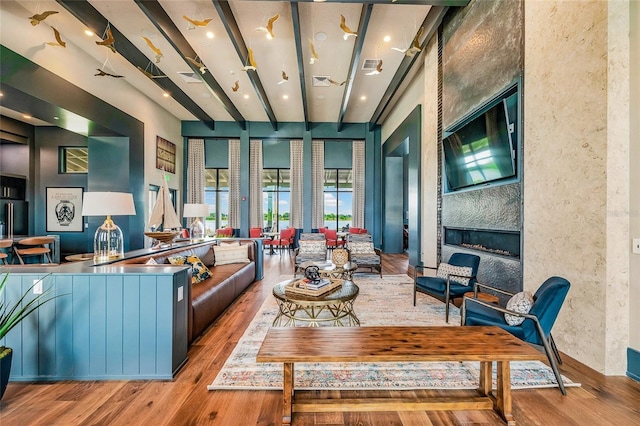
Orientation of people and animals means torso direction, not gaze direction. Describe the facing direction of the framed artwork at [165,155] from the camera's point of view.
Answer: facing the viewer and to the right of the viewer

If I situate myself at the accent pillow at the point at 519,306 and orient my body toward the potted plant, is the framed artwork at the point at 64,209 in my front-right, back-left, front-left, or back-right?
front-right

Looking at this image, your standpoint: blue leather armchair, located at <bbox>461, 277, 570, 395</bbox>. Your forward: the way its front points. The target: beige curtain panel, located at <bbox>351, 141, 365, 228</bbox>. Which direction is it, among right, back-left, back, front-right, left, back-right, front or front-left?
front-right

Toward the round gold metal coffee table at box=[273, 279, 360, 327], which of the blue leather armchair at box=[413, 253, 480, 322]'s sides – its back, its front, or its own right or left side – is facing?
front

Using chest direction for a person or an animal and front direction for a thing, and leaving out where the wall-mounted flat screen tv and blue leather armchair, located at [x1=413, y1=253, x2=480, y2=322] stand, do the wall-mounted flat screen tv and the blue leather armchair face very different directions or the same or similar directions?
same or similar directions

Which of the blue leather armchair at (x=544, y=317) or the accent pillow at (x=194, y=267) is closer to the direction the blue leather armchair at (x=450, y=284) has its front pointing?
the accent pillow

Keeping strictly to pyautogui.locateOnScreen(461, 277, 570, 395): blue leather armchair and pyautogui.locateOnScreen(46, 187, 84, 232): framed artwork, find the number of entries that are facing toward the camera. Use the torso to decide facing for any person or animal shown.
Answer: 1

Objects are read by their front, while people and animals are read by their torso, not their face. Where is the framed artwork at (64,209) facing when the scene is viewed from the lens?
facing the viewer

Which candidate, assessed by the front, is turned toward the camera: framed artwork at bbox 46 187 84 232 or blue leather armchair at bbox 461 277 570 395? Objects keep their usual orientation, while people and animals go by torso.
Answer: the framed artwork

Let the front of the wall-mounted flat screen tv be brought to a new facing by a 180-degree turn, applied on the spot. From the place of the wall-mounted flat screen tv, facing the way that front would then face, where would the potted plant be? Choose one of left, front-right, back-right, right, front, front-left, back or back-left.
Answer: back

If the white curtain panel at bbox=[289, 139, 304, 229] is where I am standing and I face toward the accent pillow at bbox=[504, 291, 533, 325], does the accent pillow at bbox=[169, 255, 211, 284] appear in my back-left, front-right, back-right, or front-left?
front-right

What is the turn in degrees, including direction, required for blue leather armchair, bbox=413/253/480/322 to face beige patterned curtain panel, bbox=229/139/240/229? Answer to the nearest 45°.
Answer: approximately 90° to its right

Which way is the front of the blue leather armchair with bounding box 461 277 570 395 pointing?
to the viewer's left

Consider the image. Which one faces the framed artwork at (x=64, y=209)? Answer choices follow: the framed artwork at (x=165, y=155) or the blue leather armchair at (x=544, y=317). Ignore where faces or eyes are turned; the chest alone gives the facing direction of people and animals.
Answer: the blue leather armchair

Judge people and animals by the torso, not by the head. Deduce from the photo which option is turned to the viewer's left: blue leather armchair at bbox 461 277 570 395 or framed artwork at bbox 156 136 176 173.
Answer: the blue leather armchair

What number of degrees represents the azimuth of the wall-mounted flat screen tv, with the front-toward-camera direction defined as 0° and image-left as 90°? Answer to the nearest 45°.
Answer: approximately 45°

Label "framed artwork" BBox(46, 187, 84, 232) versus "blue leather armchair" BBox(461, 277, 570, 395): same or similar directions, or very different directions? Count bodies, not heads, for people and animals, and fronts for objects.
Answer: very different directions

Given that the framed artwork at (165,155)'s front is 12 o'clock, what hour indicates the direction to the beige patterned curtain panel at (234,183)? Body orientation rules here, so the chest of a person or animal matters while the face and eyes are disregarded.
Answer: The beige patterned curtain panel is roughly at 10 o'clock from the framed artwork.
